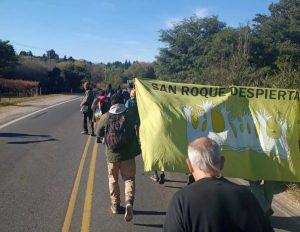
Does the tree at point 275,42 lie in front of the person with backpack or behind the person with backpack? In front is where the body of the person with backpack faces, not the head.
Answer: in front

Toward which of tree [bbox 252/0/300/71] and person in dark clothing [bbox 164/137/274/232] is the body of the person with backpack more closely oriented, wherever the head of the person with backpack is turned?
the tree

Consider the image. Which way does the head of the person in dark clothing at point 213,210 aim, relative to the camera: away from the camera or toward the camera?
away from the camera

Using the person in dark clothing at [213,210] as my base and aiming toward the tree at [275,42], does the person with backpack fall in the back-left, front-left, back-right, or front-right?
front-left

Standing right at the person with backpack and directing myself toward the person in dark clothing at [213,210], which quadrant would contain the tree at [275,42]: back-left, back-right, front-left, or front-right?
back-left

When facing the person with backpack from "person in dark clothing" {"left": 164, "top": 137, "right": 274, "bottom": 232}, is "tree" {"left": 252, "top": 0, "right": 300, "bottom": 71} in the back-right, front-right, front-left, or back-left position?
front-right

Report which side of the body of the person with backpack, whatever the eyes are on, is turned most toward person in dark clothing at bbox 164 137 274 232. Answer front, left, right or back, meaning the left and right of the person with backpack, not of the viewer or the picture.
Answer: back

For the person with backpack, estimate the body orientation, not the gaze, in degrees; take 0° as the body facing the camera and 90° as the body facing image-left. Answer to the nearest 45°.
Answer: approximately 180°
